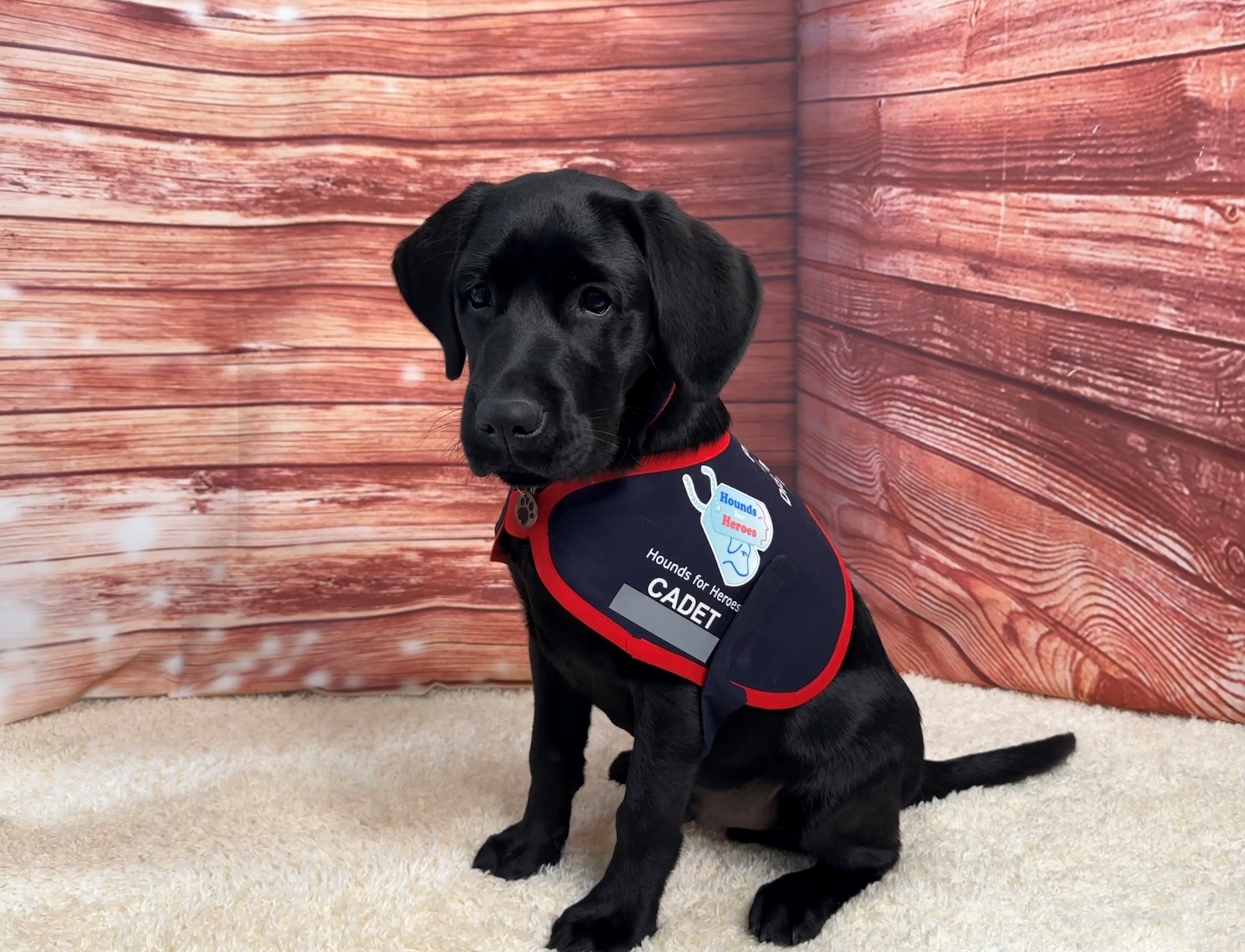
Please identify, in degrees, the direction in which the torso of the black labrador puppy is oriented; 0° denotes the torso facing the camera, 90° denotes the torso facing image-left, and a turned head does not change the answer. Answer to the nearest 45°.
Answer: approximately 45°
